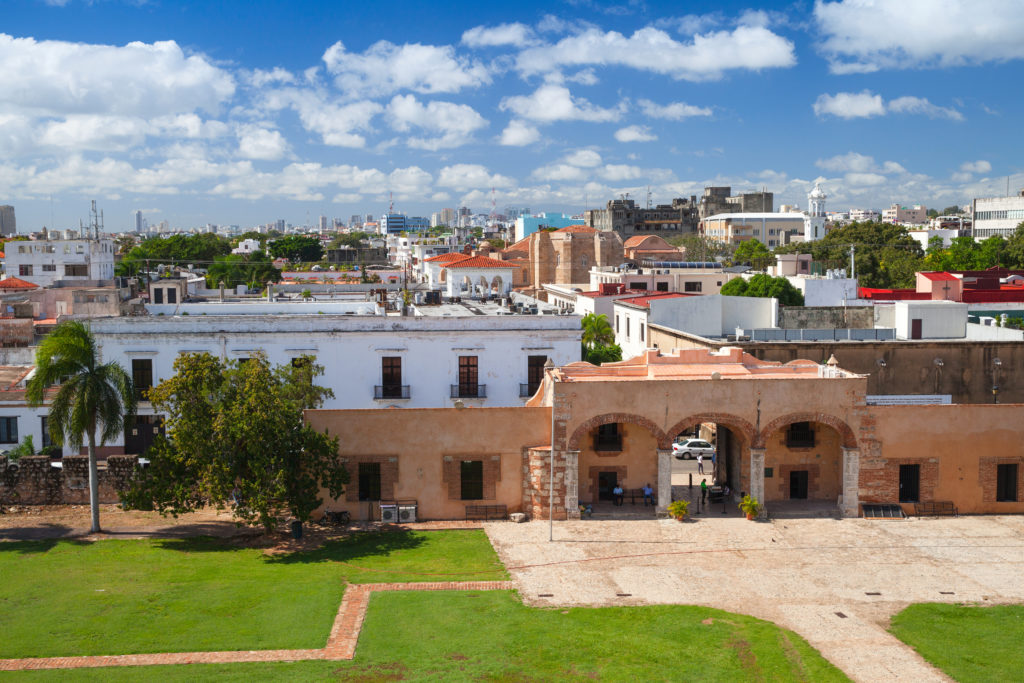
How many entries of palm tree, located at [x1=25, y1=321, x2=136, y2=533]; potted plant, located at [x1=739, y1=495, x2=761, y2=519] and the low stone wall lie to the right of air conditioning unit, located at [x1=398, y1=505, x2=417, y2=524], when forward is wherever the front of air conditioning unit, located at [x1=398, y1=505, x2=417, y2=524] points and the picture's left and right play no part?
2

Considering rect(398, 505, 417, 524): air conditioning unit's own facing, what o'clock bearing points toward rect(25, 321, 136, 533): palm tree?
The palm tree is roughly at 3 o'clock from the air conditioning unit.

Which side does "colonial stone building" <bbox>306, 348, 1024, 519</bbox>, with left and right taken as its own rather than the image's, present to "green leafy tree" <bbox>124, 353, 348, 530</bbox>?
right

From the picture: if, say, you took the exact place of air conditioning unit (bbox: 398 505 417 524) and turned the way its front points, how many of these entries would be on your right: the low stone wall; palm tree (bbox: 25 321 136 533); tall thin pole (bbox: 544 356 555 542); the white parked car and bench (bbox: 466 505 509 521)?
2

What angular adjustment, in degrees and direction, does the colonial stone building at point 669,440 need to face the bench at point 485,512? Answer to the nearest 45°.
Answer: approximately 90° to its right

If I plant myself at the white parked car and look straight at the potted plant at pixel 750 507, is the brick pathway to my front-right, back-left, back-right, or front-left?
front-right

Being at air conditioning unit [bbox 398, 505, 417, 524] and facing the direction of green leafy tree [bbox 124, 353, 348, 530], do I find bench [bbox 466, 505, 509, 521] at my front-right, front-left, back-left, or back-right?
back-left

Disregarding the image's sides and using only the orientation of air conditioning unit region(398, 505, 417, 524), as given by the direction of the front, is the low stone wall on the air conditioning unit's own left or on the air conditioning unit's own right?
on the air conditioning unit's own right

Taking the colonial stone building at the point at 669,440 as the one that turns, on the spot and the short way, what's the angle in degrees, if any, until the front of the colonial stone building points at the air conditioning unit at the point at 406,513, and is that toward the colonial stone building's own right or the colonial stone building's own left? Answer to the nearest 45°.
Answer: approximately 90° to the colonial stone building's own right

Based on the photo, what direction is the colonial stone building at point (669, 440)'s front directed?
toward the camera

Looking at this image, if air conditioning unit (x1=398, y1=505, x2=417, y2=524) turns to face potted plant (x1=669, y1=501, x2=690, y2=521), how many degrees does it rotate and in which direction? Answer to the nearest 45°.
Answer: approximately 90° to its left

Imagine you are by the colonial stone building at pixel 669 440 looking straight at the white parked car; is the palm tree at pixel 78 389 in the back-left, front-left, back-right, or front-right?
back-left

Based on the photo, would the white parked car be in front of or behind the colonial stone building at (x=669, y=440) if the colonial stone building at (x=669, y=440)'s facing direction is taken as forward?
behind

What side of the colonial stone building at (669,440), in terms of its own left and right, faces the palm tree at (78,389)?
right
